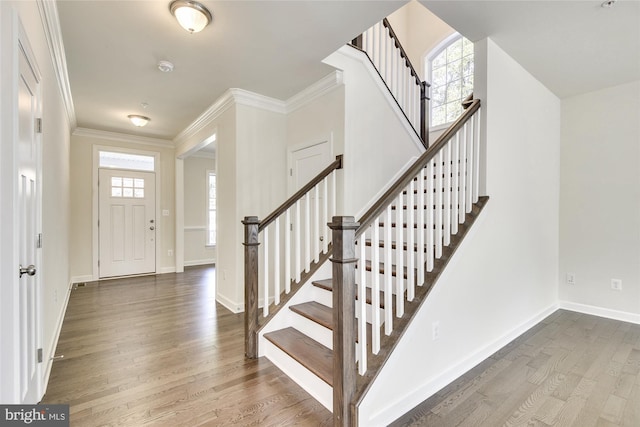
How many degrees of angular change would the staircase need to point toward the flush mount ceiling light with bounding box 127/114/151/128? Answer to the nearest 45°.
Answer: approximately 90° to its right

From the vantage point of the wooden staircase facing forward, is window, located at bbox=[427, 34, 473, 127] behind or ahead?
behind

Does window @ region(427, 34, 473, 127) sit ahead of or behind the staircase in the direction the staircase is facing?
behind

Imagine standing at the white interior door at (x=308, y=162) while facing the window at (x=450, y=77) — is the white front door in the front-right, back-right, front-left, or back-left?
back-left

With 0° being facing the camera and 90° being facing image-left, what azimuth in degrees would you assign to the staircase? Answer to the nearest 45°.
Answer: approximately 45°
